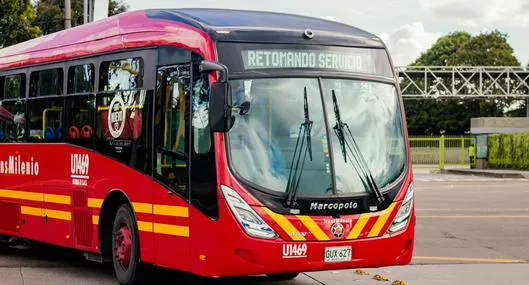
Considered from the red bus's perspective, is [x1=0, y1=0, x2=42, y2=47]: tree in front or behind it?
behind

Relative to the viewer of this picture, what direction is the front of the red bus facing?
facing the viewer and to the right of the viewer
